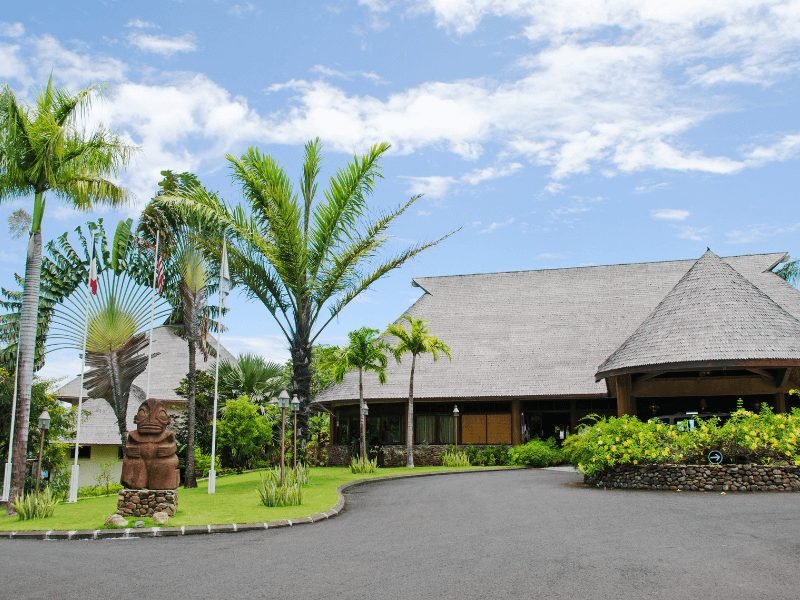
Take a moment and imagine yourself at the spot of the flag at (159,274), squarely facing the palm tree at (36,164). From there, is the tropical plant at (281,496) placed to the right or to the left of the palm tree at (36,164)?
left

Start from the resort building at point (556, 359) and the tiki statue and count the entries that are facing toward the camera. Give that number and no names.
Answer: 2

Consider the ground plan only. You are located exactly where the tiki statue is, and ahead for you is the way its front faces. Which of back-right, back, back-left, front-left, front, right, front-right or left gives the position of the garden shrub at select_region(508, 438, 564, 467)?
back-left

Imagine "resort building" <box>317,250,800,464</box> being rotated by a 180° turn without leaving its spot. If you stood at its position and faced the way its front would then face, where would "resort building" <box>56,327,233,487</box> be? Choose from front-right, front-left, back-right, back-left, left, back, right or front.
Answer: left

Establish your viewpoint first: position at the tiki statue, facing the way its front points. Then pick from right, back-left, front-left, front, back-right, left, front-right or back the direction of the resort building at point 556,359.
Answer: back-left

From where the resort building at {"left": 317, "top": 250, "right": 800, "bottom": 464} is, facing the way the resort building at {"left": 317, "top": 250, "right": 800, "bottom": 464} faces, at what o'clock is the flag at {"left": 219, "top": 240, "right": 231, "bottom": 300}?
The flag is roughly at 1 o'clock from the resort building.

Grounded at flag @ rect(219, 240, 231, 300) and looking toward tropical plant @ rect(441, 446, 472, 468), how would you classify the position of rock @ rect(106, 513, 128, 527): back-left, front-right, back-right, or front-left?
back-right

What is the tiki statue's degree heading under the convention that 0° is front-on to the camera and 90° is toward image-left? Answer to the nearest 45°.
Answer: approximately 0°

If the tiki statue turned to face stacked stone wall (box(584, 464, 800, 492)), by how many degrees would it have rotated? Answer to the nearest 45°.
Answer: approximately 90° to its left

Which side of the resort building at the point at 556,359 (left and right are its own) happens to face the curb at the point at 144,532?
front

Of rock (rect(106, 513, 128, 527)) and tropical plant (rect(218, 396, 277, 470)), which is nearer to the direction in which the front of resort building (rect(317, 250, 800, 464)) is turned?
the rock

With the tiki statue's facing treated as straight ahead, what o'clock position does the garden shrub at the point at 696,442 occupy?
The garden shrub is roughly at 9 o'clock from the tiki statue.

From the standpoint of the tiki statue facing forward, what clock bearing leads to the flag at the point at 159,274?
The flag is roughly at 6 o'clock from the tiki statue.
